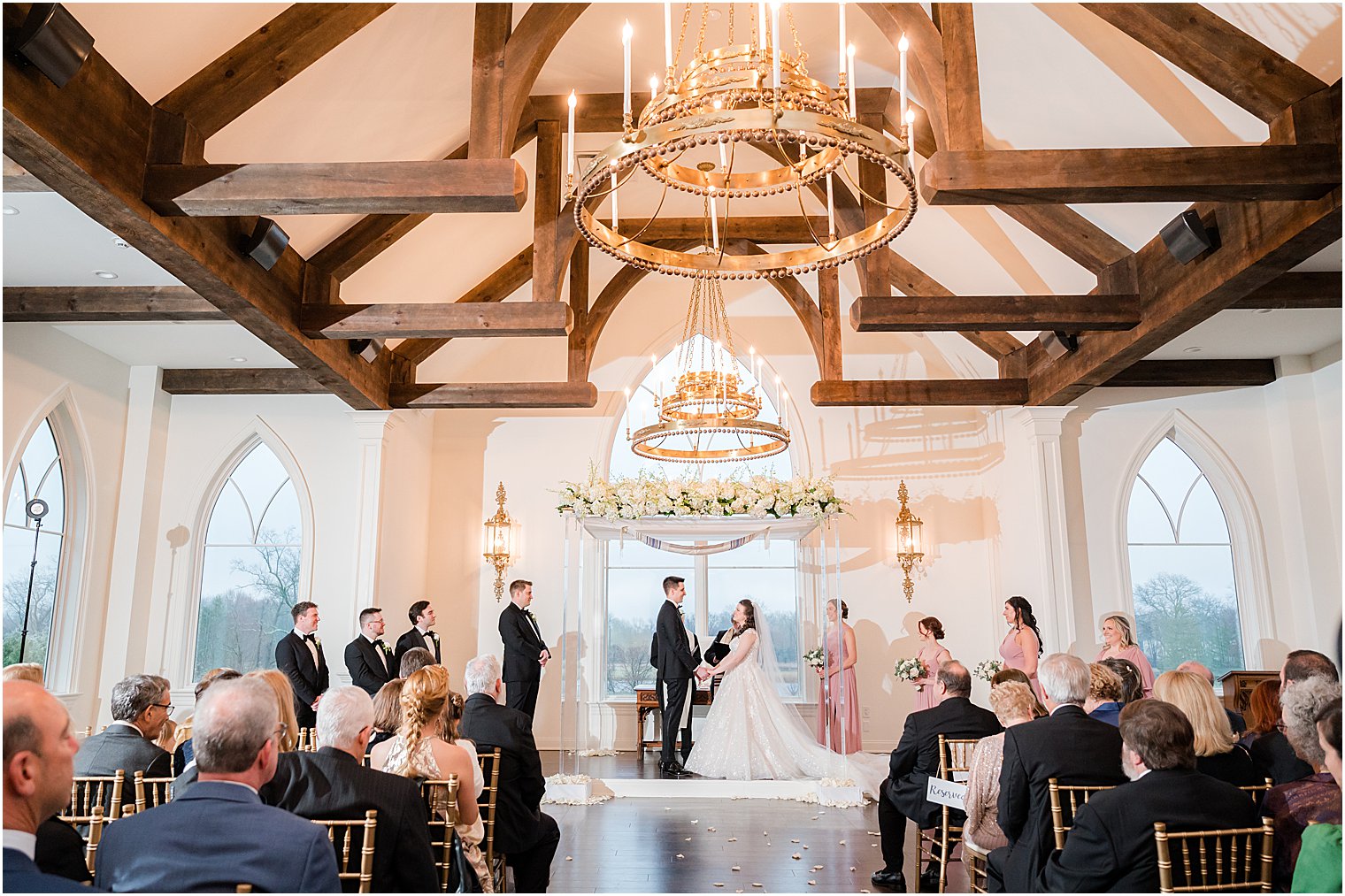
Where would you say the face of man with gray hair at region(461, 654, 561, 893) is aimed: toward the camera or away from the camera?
away from the camera

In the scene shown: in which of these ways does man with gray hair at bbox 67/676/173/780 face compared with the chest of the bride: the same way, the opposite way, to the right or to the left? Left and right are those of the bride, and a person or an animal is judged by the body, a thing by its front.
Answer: to the right

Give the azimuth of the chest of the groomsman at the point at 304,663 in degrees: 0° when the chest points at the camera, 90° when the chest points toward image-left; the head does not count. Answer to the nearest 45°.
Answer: approximately 315°

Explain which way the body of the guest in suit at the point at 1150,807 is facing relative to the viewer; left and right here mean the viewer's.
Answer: facing away from the viewer and to the left of the viewer

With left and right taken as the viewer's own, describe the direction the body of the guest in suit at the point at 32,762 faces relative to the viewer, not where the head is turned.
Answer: facing away from the viewer and to the right of the viewer

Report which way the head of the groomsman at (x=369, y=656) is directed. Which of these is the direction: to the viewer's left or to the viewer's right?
to the viewer's right

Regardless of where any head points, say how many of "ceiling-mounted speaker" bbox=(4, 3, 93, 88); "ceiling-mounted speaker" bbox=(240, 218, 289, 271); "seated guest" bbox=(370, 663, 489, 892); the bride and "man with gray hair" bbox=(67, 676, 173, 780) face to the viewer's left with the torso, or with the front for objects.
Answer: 1

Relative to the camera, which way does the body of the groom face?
to the viewer's right

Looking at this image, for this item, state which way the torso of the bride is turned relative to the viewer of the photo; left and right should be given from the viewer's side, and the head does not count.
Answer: facing to the left of the viewer

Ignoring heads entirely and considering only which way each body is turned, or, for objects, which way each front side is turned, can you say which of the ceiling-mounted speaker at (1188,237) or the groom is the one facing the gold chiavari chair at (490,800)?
the ceiling-mounted speaker

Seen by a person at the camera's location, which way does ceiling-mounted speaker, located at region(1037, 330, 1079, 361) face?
facing the viewer and to the left of the viewer

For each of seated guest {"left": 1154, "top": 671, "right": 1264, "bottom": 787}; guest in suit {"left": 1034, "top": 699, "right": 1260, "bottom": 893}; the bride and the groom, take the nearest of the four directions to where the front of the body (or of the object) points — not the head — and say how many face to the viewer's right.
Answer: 1

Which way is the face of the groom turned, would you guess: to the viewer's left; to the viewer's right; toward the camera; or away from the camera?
to the viewer's right

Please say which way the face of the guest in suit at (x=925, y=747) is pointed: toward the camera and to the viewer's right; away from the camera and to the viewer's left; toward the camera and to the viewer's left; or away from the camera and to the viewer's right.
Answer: away from the camera and to the viewer's left

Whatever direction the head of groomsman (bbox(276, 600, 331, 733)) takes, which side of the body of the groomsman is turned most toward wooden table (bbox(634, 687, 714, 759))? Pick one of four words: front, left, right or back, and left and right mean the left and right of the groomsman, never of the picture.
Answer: left
